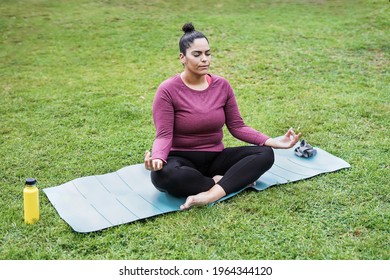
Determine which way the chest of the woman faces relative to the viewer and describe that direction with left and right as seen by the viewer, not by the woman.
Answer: facing the viewer and to the right of the viewer

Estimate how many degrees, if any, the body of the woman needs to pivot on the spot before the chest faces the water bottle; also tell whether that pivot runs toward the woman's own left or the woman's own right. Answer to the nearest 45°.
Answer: approximately 90° to the woman's own right
